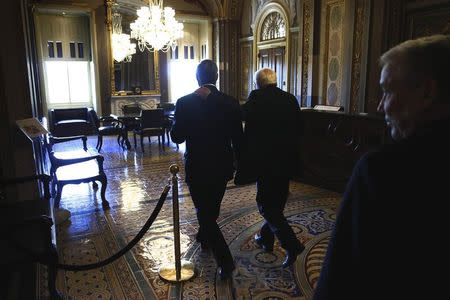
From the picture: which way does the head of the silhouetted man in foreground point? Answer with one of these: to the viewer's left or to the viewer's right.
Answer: to the viewer's left

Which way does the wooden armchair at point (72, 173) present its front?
to the viewer's right

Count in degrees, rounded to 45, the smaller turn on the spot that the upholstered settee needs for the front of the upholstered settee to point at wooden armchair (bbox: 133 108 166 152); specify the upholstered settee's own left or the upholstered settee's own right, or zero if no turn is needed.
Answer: approximately 45° to the upholstered settee's own left

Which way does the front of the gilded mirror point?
toward the camera

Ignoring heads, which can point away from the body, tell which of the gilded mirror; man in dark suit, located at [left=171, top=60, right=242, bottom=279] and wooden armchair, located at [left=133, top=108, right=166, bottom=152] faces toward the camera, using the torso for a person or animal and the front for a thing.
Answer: the gilded mirror

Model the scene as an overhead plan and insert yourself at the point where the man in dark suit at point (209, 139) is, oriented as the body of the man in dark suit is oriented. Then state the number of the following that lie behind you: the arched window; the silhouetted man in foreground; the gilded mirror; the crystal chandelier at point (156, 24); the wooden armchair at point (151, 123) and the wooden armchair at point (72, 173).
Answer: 1

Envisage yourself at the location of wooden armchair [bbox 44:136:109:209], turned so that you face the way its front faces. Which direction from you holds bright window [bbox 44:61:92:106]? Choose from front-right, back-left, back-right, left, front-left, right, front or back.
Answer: left

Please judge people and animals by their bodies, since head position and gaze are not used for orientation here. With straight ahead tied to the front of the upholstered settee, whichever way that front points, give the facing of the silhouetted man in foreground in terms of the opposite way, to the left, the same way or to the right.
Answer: the opposite way

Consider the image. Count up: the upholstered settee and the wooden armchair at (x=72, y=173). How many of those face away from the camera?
0

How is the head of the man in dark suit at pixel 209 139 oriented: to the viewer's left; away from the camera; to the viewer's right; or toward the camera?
away from the camera

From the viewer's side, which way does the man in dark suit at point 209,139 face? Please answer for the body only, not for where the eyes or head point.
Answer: away from the camera

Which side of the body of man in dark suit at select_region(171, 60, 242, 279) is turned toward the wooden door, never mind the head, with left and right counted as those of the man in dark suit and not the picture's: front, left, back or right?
front

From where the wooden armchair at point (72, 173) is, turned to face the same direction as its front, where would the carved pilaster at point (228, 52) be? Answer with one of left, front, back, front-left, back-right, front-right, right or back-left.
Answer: front-left

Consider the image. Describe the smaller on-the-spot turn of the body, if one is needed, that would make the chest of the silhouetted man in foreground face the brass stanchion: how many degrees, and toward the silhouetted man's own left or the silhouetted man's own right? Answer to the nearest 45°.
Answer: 0° — they already face it

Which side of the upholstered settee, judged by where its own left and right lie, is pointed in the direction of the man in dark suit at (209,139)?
front

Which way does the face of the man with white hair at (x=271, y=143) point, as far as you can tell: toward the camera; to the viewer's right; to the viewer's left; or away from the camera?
away from the camera

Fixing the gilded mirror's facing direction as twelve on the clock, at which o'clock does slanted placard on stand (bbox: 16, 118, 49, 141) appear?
The slanted placard on stand is roughly at 12 o'clock from the gilded mirror.

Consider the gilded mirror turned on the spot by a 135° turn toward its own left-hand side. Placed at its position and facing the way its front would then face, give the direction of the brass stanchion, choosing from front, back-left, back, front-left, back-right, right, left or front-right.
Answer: back-right
